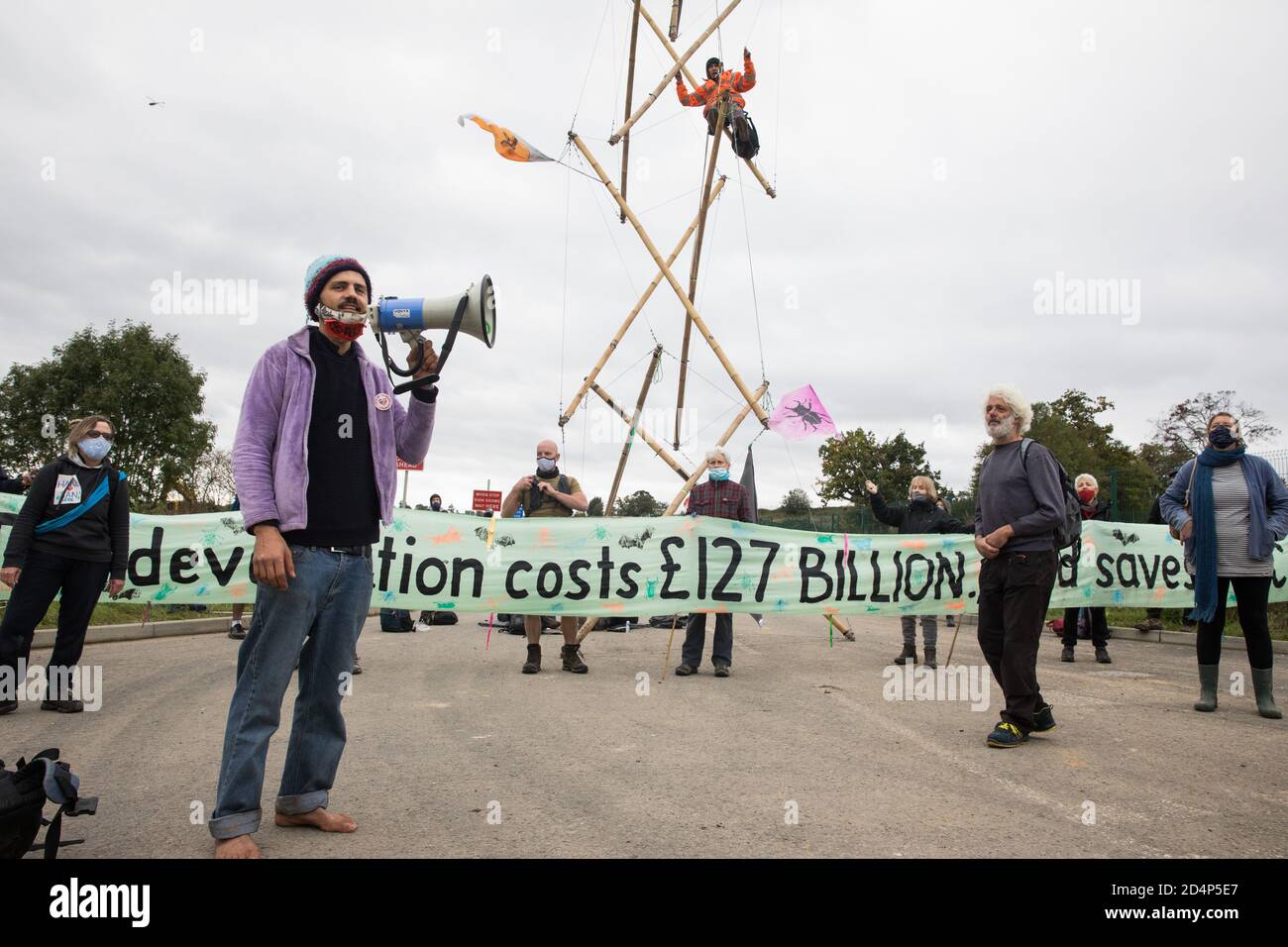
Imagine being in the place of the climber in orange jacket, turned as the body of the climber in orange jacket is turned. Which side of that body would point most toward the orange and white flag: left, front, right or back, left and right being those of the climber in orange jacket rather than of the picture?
right

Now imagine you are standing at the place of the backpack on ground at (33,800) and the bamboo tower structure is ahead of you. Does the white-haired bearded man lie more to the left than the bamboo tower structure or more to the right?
right

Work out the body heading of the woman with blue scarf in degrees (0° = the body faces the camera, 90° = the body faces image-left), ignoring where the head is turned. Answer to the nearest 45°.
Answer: approximately 0°

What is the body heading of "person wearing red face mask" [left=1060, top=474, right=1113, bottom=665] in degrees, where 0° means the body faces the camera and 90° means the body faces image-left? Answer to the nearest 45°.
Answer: approximately 0°
